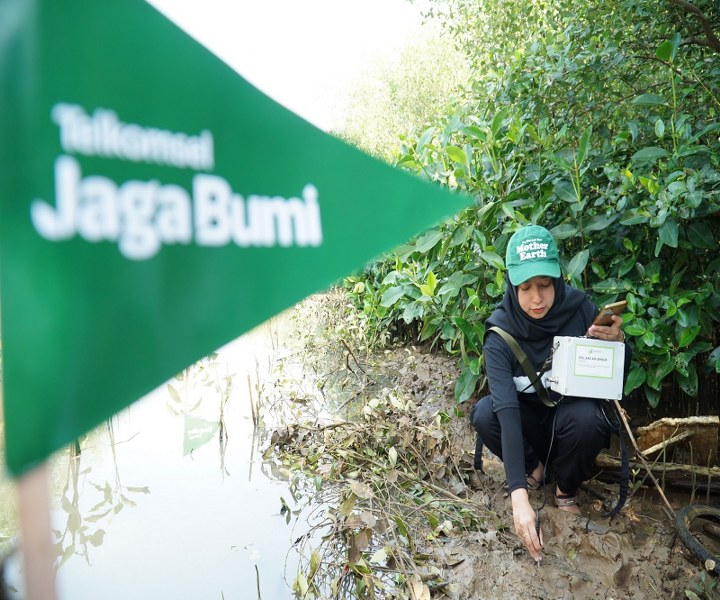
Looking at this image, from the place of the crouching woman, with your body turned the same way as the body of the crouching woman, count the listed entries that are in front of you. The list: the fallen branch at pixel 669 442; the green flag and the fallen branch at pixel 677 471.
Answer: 1

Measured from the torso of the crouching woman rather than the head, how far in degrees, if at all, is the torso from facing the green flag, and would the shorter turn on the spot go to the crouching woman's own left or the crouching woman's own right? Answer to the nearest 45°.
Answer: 0° — they already face it

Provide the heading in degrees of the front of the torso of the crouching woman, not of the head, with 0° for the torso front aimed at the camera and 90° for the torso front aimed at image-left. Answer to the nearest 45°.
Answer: approximately 0°

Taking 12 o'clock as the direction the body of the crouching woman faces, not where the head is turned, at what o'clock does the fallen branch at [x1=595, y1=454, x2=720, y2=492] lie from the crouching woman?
The fallen branch is roughly at 8 o'clock from the crouching woman.

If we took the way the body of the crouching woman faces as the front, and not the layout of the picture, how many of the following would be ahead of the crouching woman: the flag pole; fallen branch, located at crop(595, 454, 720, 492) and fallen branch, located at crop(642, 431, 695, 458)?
1

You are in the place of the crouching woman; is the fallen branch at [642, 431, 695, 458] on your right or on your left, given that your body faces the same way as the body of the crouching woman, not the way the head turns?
on your left

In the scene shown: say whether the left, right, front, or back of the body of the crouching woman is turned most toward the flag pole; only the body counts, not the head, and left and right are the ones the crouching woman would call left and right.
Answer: front
